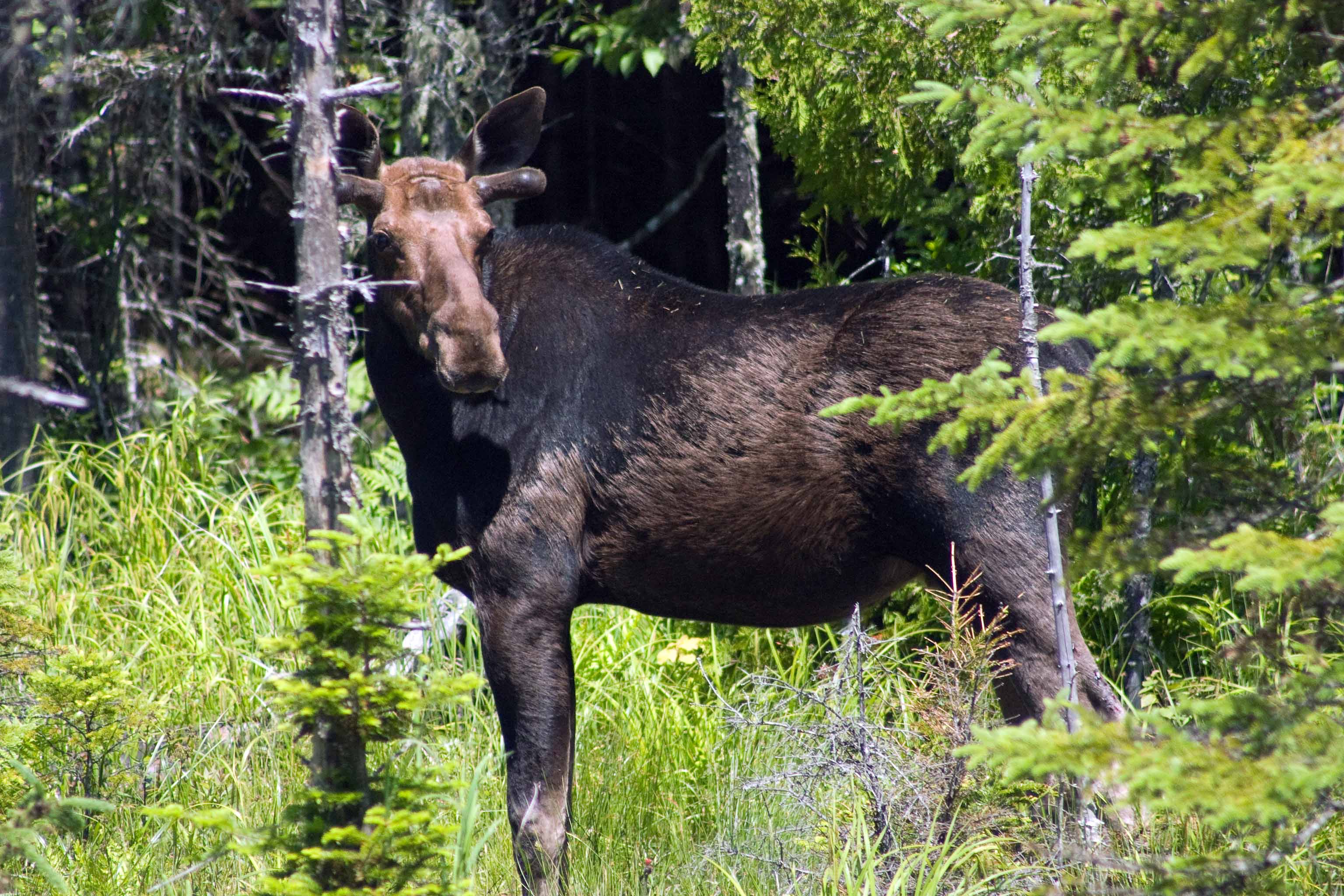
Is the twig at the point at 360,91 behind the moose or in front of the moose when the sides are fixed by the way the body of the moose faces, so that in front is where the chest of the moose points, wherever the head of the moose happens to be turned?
in front

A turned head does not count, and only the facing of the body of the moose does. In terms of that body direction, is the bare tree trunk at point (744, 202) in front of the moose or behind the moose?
behind

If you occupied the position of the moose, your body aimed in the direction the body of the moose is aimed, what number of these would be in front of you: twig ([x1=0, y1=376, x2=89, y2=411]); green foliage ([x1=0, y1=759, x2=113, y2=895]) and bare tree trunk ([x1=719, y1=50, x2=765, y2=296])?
2

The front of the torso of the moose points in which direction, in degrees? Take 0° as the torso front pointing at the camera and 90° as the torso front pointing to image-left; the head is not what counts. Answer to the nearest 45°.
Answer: approximately 45°

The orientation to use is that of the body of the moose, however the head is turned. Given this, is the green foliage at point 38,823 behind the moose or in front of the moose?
in front

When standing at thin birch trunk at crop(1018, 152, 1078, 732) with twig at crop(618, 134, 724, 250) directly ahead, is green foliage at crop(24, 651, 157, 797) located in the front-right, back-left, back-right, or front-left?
front-left

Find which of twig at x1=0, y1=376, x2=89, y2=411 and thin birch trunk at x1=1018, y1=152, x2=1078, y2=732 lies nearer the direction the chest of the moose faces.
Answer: the twig

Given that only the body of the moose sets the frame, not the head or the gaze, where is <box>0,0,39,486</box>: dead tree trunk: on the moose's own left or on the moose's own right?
on the moose's own right

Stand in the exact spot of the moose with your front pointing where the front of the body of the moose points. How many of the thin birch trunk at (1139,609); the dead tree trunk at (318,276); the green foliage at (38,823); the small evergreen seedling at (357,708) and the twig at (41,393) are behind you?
1

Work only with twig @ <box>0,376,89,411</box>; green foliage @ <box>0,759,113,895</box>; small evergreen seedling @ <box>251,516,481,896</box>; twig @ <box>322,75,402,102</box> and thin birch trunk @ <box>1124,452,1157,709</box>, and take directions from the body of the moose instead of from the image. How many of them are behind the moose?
1

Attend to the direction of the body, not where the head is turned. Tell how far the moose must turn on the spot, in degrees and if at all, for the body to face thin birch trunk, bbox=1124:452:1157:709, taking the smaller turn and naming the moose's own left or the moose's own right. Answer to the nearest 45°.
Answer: approximately 180°
